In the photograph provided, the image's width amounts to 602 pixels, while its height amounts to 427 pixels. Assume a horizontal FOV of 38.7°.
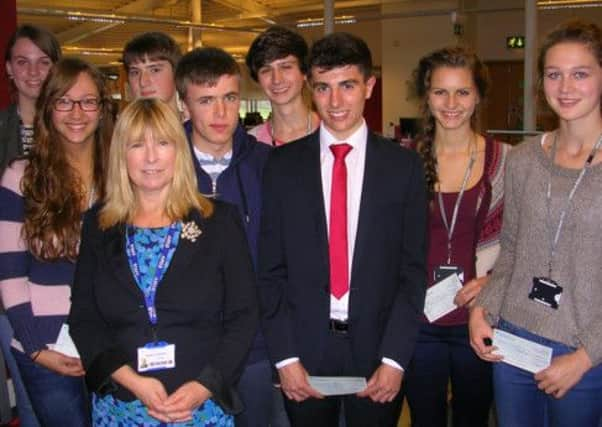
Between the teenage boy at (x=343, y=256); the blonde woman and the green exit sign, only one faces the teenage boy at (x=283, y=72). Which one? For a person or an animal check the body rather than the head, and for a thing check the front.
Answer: the green exit sign

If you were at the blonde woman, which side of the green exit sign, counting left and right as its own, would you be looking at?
front

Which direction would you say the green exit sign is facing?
toward the camera

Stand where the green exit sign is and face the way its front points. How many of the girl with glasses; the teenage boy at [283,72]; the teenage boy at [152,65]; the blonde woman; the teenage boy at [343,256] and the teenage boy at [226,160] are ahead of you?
6

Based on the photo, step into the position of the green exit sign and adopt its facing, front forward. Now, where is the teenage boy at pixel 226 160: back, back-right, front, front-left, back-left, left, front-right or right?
front

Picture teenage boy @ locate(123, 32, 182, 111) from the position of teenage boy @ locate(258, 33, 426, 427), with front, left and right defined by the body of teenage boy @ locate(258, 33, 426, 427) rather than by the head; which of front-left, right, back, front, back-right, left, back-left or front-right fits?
back-right

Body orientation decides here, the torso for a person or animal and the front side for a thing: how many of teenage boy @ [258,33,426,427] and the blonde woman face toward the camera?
2

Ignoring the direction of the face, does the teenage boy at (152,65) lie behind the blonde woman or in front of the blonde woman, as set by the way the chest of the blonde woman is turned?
behind

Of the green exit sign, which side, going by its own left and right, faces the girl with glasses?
front

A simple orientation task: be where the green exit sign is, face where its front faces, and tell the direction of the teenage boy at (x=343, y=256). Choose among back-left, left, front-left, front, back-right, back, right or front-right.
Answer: front

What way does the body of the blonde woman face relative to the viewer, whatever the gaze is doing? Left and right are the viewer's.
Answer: facing the viewer
